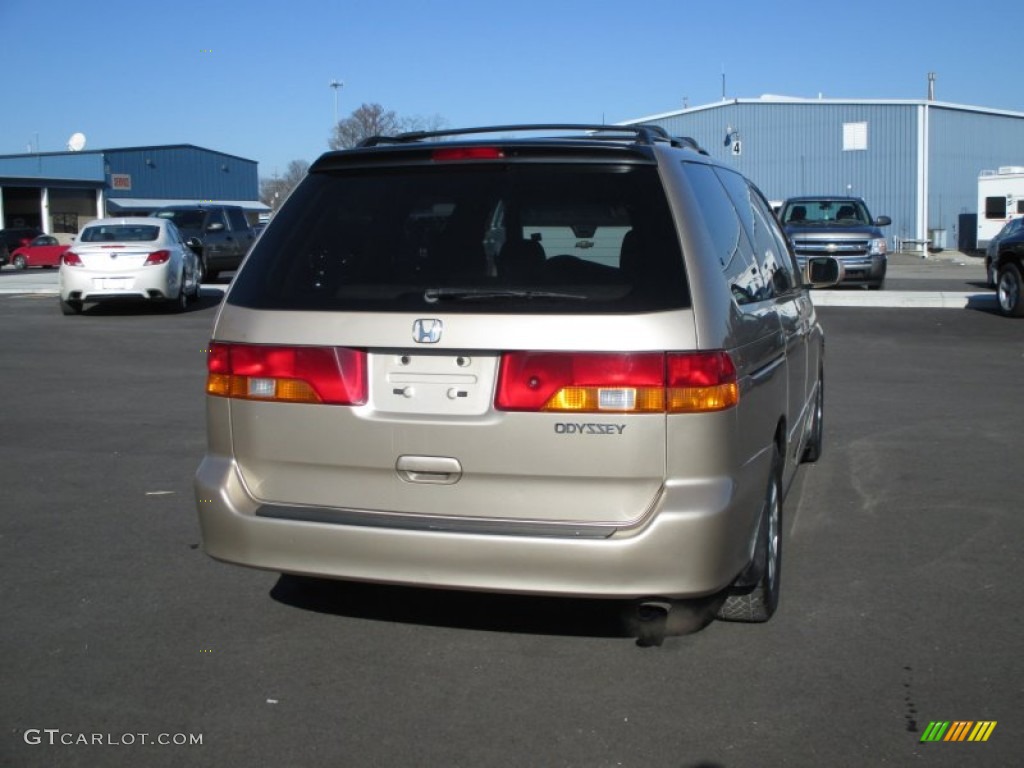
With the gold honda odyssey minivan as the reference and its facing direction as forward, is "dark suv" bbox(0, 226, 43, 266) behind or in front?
in front

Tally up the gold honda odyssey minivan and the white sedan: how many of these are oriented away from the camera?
2

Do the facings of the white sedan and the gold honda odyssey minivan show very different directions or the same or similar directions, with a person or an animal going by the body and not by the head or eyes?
same or similar directions

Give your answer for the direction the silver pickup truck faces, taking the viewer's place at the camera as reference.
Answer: facing the viewer

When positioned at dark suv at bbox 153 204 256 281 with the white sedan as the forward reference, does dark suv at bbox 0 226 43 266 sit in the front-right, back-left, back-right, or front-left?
back-right

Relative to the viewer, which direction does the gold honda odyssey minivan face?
away from the camera

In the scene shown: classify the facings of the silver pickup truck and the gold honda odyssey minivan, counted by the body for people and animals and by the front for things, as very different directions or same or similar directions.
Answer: very different directions

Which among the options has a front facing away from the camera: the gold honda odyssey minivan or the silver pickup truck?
the gold honda odyssey minivan

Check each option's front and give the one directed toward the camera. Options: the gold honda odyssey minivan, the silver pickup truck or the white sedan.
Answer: the silver pickup truck

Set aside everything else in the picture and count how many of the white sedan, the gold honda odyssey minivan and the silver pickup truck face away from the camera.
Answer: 2

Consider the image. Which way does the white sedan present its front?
away from the camera

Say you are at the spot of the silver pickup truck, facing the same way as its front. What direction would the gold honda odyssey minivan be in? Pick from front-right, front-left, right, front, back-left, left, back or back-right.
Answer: front

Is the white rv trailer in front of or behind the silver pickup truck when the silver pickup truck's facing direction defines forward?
behind

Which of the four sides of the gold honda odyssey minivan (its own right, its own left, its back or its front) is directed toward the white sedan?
front
